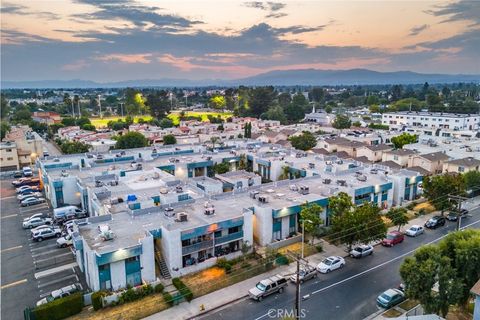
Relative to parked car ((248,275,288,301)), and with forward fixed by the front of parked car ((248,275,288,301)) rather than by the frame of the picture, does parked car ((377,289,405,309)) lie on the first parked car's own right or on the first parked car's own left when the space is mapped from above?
on the first parked car's own left

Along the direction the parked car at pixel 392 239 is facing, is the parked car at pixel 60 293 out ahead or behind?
ahead

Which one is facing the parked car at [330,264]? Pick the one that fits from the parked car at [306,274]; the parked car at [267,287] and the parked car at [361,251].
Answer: the parked car at [361,251]

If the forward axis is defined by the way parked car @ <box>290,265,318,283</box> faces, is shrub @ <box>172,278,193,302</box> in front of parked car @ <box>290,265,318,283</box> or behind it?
in front

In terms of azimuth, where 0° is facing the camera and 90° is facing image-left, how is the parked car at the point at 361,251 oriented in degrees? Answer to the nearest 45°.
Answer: approximately 45°

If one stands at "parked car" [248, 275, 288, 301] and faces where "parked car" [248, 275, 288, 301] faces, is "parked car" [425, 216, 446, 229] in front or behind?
behind

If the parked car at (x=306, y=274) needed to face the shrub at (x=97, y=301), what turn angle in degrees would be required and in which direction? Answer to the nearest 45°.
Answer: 0° — it already faces it

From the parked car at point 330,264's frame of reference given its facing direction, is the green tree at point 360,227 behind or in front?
behind

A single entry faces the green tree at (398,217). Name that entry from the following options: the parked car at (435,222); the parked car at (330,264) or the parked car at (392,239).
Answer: the parked car at (435,222)

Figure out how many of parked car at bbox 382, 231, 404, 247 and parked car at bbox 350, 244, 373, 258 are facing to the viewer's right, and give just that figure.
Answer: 0

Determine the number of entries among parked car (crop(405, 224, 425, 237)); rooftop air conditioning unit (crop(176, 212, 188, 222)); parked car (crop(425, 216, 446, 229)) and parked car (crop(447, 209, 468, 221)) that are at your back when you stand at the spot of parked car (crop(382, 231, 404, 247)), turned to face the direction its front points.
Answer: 3

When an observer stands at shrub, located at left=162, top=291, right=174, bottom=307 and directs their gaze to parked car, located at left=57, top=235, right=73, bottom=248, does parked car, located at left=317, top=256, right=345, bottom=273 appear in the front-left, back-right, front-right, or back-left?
back-right

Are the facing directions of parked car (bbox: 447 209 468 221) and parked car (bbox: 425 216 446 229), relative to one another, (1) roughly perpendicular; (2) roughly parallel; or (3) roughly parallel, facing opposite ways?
roughly parallel

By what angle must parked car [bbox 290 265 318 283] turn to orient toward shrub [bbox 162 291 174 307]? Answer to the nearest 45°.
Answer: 0° — it already faces it

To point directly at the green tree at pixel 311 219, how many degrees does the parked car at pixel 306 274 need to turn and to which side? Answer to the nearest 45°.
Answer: approximately 135° to its right

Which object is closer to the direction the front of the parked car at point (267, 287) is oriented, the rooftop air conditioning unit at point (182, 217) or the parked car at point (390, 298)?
the rooftop air conditioning unit

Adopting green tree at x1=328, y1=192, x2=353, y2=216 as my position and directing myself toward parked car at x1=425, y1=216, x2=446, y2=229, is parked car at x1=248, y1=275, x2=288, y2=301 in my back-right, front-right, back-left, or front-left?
back-right

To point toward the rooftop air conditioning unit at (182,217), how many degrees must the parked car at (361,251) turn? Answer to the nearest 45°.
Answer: approximately 45° to its right

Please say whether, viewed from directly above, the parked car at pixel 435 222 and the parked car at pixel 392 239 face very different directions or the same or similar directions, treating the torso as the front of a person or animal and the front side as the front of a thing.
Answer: same or similar directions

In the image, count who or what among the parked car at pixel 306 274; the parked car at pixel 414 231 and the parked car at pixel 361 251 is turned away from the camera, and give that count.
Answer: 0
